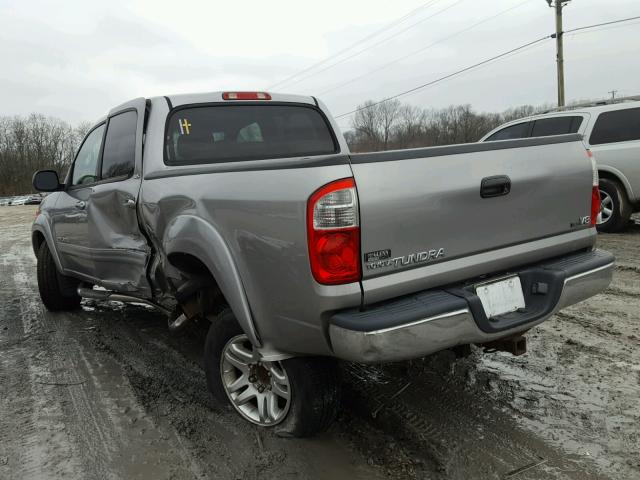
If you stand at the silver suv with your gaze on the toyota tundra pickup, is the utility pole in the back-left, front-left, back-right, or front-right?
back-right

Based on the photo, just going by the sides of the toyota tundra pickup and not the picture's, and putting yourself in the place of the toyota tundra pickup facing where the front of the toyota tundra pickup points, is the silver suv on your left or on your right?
on your right

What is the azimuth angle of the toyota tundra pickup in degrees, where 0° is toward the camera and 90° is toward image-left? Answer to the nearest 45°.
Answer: approximately 135°

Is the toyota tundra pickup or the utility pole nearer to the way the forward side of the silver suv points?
the utility pole
